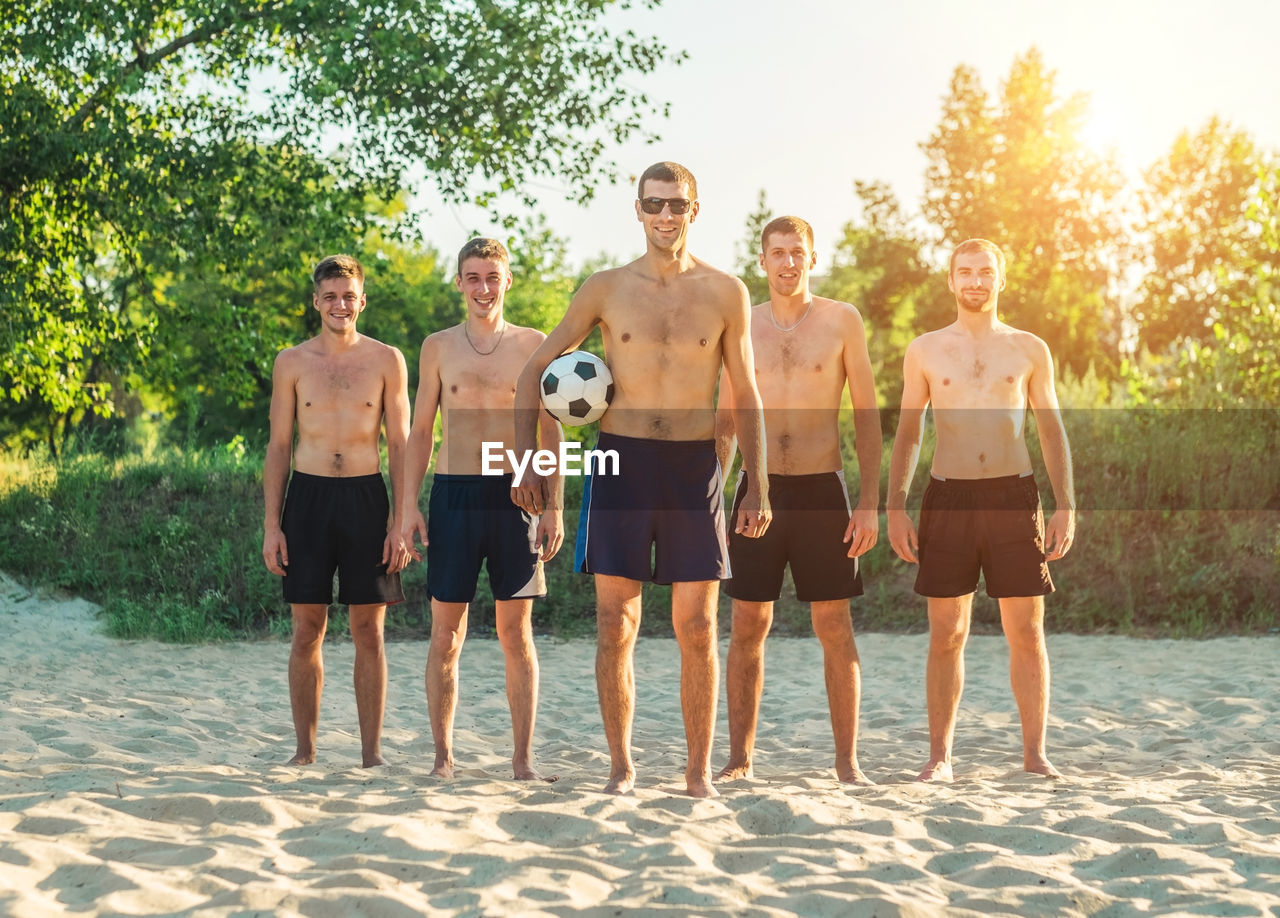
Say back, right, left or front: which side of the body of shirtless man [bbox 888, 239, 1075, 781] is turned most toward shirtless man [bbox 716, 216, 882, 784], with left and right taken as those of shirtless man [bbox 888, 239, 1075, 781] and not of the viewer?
right

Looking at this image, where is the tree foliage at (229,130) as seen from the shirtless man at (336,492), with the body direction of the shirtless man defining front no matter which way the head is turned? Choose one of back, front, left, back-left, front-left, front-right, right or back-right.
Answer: back

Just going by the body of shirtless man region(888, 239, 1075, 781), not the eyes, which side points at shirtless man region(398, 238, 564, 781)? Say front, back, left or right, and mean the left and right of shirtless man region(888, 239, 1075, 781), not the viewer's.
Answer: right

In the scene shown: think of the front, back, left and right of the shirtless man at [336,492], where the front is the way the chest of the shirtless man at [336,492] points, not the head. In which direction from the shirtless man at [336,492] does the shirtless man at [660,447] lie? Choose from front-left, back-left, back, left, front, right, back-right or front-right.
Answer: front-left

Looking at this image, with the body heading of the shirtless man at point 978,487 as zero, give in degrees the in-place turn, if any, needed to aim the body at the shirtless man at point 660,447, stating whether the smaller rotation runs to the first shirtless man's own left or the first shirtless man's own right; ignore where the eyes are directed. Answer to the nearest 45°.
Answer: approximately 45° to the first shirtless man's own right

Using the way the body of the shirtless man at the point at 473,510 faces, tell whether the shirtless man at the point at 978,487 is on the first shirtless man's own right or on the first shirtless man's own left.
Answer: on the first shirtless man's own left
